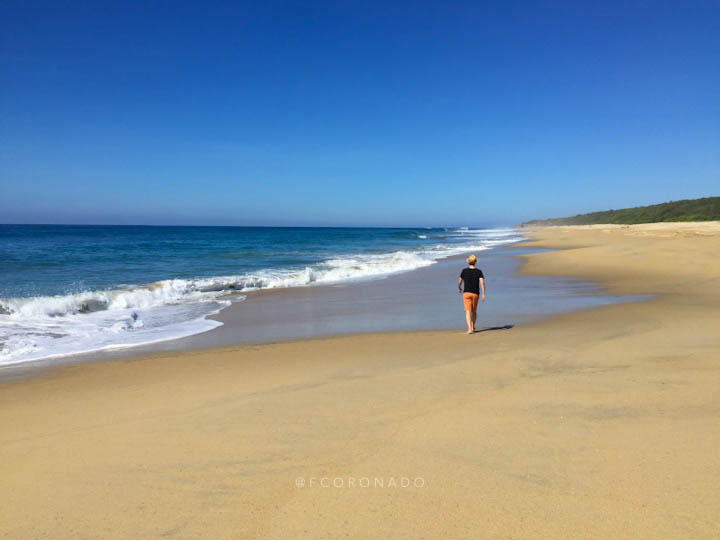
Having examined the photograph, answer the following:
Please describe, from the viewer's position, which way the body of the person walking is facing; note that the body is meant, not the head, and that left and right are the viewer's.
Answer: facing away from the viewer
